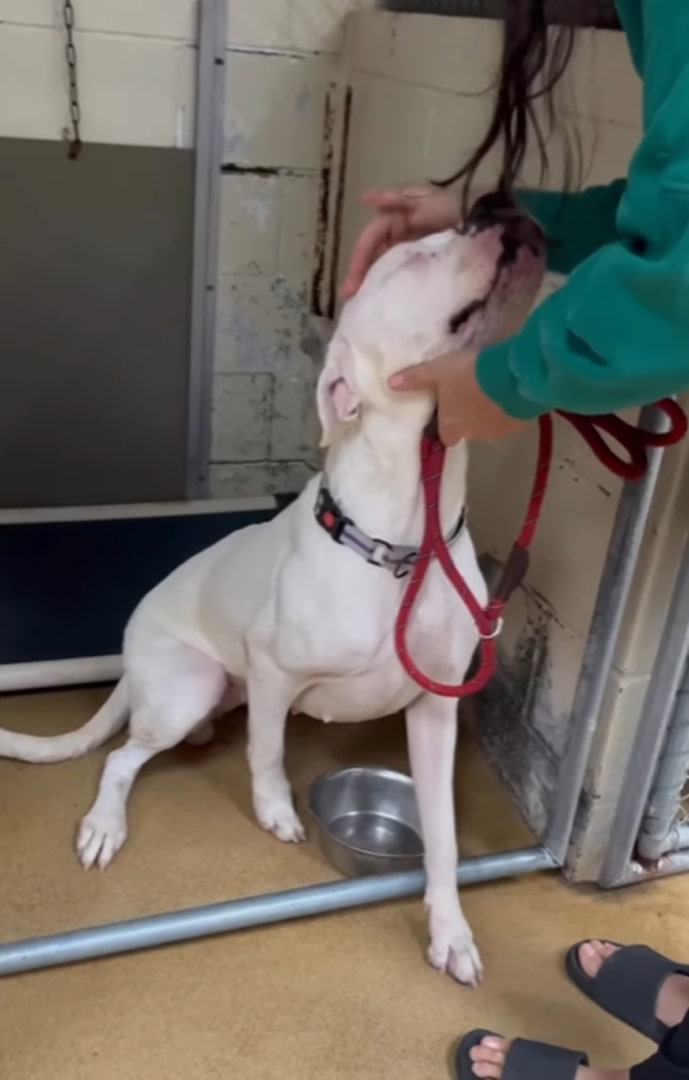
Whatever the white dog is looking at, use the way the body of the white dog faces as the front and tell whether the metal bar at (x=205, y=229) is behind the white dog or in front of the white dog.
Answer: behind

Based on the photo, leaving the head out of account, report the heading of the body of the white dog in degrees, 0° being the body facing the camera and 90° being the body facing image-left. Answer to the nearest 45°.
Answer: approximately 315°

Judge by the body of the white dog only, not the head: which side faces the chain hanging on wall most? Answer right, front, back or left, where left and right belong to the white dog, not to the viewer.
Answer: back

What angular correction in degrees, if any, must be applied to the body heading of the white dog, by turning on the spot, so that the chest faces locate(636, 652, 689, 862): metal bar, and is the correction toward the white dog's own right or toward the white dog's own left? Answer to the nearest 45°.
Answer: approximately 45° to the white dog's own left
